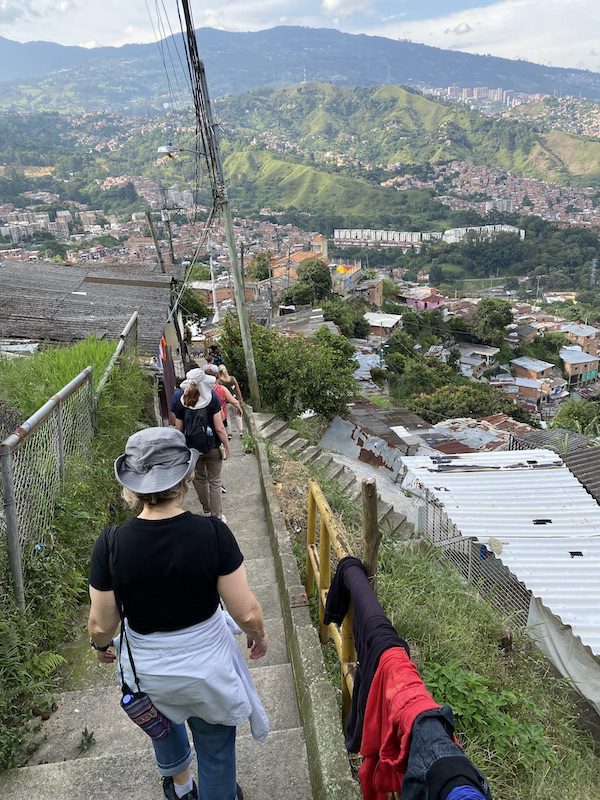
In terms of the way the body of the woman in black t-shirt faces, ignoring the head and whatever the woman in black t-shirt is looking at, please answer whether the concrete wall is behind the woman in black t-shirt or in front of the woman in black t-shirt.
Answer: in front

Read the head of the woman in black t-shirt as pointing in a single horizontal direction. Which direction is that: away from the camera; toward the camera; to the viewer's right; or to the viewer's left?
away from the camera

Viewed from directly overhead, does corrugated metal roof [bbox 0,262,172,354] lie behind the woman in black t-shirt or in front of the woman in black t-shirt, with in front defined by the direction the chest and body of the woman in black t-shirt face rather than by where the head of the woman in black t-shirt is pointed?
in front

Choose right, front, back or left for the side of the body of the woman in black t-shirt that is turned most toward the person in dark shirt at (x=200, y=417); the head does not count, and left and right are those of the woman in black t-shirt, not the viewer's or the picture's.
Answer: front

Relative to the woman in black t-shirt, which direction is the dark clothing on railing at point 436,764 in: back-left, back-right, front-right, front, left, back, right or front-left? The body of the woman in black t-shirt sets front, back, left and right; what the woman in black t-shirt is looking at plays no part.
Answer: back-right

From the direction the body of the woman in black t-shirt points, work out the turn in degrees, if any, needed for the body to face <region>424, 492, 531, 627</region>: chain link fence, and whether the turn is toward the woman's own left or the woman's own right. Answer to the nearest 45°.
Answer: approximately 45° to the woman's own right

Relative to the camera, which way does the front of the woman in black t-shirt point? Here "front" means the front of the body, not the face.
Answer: away from the camera

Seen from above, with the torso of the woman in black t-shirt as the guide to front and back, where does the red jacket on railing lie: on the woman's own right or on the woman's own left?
on the woman's own right

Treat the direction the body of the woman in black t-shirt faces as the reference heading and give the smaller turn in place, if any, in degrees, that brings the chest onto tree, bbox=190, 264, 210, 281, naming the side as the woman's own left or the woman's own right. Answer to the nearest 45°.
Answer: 0° — they already face it

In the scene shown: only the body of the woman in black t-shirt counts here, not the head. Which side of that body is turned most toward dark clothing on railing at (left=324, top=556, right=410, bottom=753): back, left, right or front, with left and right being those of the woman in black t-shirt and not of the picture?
right

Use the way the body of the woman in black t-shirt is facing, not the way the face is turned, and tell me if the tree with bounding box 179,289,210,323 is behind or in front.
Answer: in front

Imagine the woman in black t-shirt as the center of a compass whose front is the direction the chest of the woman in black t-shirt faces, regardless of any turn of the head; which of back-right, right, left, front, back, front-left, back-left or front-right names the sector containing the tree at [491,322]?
front-right

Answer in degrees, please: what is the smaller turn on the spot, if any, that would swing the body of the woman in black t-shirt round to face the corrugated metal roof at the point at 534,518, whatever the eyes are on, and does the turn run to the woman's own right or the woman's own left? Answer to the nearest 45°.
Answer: approximately 45° to the woman's own right

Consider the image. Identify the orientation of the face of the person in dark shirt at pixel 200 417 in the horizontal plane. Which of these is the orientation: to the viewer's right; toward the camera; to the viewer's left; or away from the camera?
away from the camera

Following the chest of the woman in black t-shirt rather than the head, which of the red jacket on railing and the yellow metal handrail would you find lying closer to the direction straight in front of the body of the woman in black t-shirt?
the yellow metal handrail
